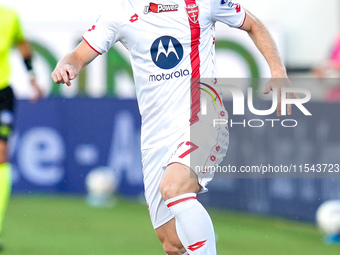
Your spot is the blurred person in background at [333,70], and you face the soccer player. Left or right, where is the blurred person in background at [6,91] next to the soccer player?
right
